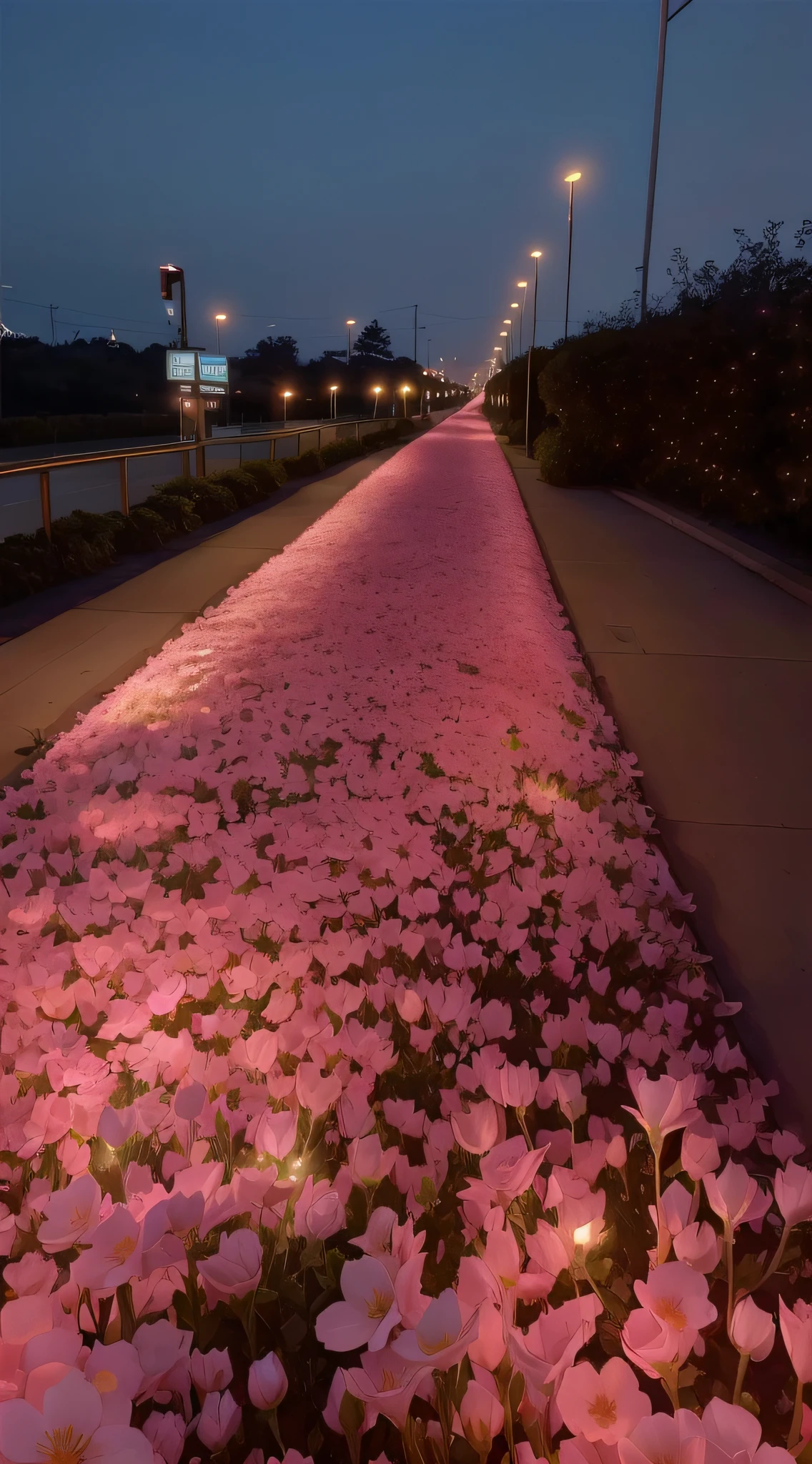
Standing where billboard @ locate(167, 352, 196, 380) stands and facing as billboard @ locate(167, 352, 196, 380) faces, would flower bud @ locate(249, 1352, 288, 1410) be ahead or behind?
ahead

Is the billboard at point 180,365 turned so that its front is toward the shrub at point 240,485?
yes

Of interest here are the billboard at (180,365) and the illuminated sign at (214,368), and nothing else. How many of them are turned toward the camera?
2

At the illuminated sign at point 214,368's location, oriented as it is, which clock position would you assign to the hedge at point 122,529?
The hedge is roughly at 12 o'clock from the illuminated sign.

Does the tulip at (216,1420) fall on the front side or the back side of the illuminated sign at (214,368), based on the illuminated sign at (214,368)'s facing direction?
on the front side

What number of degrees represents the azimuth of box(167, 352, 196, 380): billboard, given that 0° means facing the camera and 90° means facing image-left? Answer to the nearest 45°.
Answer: approximately 0°

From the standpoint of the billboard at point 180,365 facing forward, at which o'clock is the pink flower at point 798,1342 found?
The pink flower is roughly at 12 o'clock from the billboard.

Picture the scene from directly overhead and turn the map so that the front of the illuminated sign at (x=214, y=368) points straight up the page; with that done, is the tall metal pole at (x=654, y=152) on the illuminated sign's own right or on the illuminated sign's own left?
on the illuminated sign's own left

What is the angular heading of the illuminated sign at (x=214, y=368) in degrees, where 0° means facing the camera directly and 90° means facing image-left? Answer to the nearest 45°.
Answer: approximately 0°

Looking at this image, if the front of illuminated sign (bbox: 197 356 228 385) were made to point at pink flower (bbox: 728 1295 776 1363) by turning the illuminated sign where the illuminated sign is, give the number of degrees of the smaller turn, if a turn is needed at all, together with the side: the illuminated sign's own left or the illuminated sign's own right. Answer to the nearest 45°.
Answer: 0° — it already faces it

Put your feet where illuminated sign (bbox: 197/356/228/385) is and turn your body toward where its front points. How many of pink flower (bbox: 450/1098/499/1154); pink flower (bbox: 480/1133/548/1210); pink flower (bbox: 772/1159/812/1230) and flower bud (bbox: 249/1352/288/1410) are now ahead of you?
4

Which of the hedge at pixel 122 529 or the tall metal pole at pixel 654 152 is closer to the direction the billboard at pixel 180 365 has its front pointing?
the hedge

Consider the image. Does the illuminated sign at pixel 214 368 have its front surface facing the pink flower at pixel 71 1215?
yes

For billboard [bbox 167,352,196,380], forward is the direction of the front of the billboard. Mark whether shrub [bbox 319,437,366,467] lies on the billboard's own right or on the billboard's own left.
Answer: on the billboard's own left

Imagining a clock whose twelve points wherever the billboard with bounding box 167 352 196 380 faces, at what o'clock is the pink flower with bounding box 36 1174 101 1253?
The pink flower is roughly at 12 o'clock from the billboard.

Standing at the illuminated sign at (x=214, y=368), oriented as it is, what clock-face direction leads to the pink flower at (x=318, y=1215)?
The pink flower is roughly at 12 o'clock from the illuminated sign.
